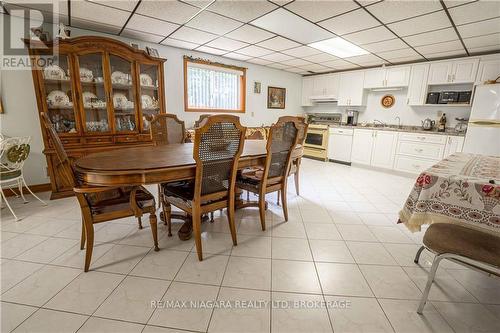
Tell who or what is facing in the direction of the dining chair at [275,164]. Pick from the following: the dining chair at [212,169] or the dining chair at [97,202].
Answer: the dining chair at [97,202]

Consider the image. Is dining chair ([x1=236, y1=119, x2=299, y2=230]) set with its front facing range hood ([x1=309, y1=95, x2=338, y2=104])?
no

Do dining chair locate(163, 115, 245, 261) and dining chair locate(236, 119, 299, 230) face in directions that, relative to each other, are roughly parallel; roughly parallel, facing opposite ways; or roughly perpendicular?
roughly parallel

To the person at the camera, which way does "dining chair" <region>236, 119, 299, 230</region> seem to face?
facing away from the viewer and to the left of the viewer

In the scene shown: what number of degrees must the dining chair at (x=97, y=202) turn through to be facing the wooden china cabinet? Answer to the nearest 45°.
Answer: approximately 90° to its left

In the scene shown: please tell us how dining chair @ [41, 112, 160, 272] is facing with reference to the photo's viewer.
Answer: facing to the right of the viewer

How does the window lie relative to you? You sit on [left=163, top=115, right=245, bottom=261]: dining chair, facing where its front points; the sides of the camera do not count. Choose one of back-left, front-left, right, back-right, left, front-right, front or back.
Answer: front-right

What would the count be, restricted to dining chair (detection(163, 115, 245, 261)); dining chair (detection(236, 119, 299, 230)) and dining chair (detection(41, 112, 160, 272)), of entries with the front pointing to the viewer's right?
1

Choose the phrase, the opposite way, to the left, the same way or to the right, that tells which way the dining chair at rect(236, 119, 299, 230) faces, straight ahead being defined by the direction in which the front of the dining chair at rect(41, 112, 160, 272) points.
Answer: to the left

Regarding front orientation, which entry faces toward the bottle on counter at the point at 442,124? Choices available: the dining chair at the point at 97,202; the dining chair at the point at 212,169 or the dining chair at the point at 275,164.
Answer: the dining chair at the point at 97,202

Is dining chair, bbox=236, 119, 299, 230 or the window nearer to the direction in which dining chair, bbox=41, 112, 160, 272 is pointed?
the dining chair

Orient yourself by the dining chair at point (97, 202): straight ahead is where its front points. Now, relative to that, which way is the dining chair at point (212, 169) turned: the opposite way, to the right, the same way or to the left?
to the left

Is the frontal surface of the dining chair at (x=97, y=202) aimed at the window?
no

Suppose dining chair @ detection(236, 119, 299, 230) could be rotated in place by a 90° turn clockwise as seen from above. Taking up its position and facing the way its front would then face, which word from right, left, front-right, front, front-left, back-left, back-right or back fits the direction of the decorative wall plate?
front

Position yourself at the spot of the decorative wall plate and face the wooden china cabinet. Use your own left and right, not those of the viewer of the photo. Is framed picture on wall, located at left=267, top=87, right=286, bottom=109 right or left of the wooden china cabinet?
right

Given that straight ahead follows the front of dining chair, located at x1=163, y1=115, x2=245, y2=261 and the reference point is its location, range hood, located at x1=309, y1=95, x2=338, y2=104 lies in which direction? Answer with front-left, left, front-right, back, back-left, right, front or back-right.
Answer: right

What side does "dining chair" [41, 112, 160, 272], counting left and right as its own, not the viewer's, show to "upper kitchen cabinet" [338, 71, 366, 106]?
front

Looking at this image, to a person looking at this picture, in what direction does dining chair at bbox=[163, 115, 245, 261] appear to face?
facing away from the viewer and to the left of the viewer

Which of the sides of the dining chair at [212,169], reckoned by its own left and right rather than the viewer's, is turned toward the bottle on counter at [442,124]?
right

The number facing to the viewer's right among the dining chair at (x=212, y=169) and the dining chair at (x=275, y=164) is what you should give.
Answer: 0

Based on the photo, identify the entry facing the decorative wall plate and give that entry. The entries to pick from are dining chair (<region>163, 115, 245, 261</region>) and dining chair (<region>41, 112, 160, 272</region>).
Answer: dining chair (<region>41, 112, 160, 272</region>)

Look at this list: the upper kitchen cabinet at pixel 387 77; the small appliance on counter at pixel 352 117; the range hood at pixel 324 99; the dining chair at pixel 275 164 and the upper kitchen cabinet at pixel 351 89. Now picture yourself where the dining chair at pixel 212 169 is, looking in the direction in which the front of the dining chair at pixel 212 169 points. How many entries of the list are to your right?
5
